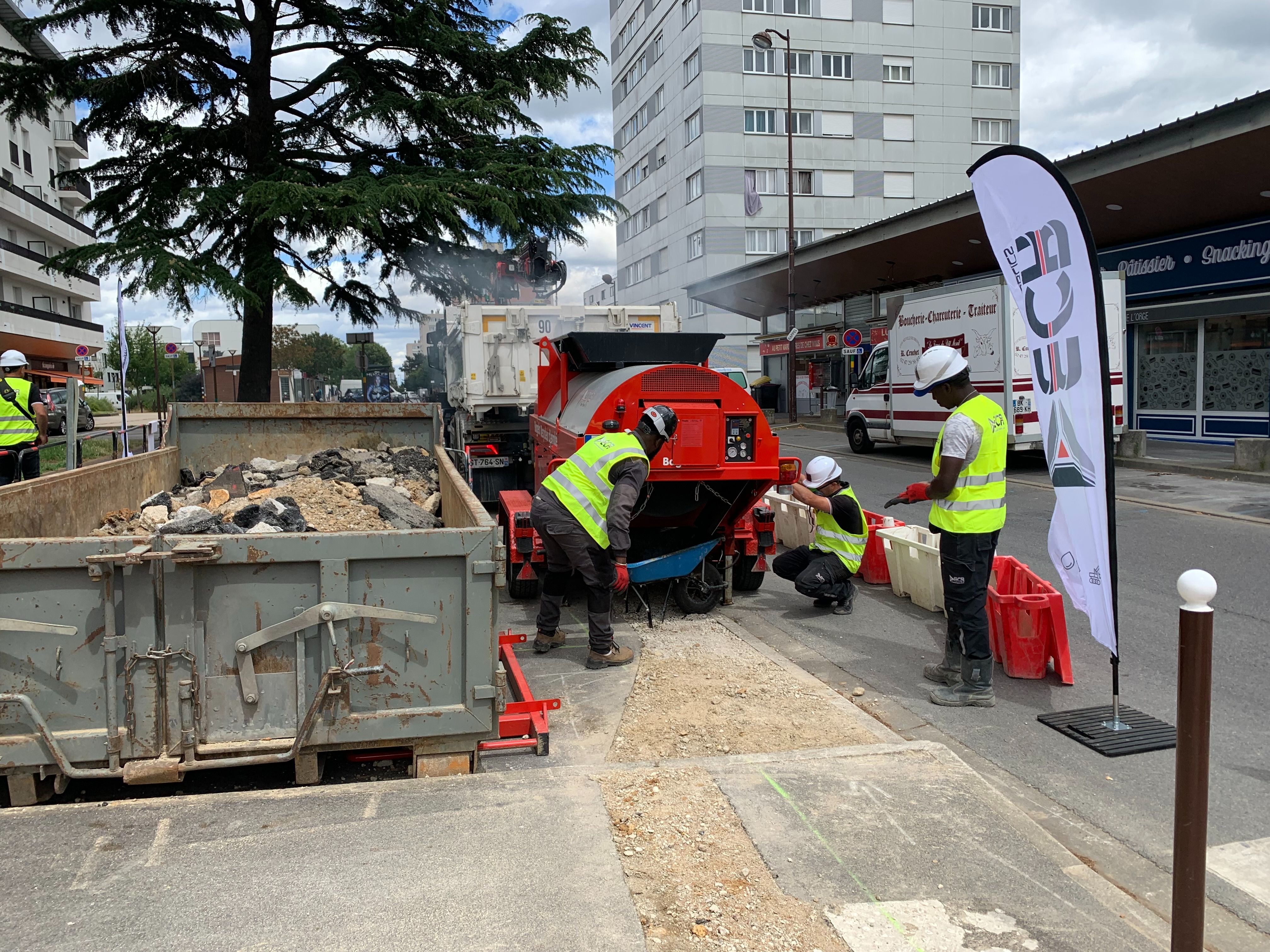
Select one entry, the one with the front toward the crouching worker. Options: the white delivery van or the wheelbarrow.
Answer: the wheelbarrow

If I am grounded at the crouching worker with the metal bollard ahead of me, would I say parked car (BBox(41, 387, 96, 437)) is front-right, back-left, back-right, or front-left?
back-right

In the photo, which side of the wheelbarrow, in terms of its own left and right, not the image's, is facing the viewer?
right

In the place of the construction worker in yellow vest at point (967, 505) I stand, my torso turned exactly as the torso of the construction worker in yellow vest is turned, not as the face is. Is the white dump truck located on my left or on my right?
on my right

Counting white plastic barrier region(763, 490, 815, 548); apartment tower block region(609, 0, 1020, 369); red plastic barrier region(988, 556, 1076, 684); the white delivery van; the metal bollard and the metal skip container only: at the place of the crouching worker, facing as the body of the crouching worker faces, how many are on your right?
3

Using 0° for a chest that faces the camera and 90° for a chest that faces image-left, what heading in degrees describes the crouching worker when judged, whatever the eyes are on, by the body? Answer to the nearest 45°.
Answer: approximately 90°

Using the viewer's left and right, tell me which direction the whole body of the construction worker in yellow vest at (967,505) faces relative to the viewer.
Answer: facing to the left of the viewer

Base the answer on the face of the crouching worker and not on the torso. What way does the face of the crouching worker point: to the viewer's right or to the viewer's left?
to the viewer's left

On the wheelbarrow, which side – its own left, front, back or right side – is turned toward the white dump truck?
left

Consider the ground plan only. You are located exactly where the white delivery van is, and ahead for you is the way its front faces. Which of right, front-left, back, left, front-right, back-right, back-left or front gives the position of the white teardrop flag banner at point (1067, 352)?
back-left

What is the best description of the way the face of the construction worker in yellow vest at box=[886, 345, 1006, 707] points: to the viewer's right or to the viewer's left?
to the viewer's left

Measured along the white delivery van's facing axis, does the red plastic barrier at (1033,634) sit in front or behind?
behind
